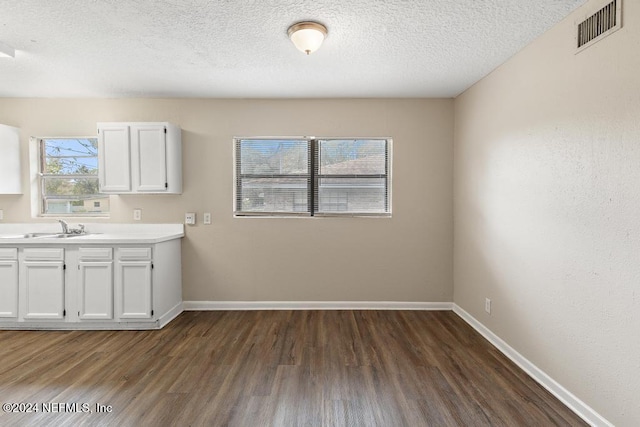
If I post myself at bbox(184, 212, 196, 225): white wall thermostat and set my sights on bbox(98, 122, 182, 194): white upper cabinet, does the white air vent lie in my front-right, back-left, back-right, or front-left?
back-left

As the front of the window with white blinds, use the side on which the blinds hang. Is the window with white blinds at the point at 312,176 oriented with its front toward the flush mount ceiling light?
yes

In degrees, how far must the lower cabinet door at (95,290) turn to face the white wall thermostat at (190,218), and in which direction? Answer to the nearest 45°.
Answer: approximately 90° to its left

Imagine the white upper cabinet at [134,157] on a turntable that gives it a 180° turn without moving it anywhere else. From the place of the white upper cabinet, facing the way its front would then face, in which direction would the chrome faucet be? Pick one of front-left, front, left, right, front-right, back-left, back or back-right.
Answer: front-left

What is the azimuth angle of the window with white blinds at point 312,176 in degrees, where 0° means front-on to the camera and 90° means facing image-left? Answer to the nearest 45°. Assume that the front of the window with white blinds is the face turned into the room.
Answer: approximately 0°

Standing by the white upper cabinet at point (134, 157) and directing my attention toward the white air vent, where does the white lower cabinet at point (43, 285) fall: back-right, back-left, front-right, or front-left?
back-right

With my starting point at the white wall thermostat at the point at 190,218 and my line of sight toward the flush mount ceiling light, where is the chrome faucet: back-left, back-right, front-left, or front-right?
back-right

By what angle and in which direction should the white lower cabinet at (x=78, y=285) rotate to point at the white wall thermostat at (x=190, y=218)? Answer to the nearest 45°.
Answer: approximately 90° to its left
